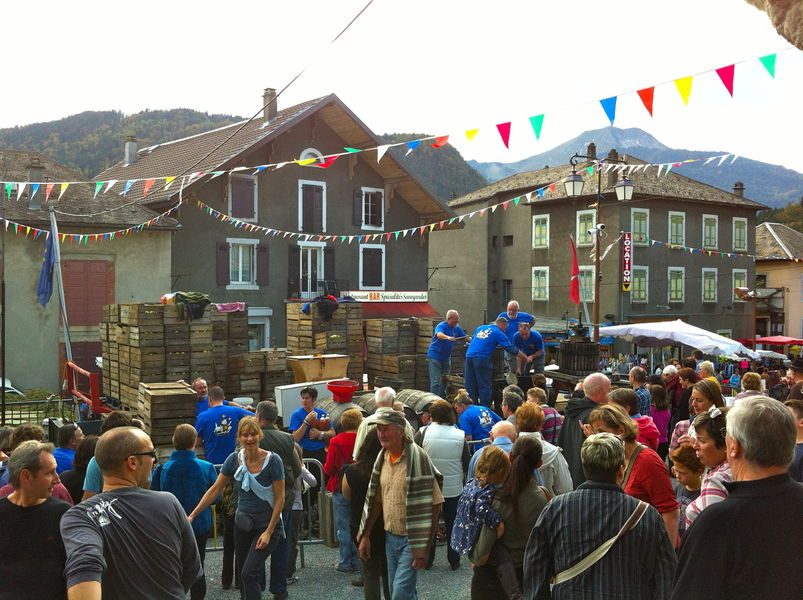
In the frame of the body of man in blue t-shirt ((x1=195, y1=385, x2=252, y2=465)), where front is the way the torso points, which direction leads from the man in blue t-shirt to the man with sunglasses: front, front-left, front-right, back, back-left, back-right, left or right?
back

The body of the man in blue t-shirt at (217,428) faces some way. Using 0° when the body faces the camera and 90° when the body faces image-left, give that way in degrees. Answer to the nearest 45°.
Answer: approximately 180°

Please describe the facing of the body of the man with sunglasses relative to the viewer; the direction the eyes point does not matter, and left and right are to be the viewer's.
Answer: facing away from the viewer and to the right of the viewer

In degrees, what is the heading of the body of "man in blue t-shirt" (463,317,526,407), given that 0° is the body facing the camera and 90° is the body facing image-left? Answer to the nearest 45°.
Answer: approximately 225°

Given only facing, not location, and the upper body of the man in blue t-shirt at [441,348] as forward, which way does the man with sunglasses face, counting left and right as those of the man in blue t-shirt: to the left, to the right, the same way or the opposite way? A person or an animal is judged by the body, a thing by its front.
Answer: to the left

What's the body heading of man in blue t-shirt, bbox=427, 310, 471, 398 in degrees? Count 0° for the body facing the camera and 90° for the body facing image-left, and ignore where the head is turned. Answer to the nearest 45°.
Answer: approximately 315°

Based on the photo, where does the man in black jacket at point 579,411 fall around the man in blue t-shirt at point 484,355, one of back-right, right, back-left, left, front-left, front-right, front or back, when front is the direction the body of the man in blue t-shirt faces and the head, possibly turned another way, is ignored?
back-right
